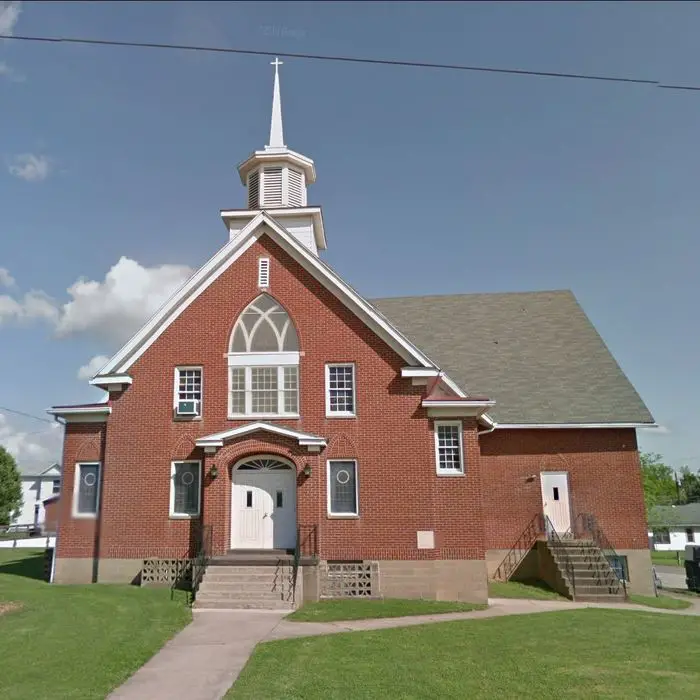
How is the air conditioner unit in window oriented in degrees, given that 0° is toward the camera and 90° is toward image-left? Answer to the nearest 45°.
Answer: approximately 0°

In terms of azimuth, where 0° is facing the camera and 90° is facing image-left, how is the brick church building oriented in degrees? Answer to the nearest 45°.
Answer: approximately 0°
